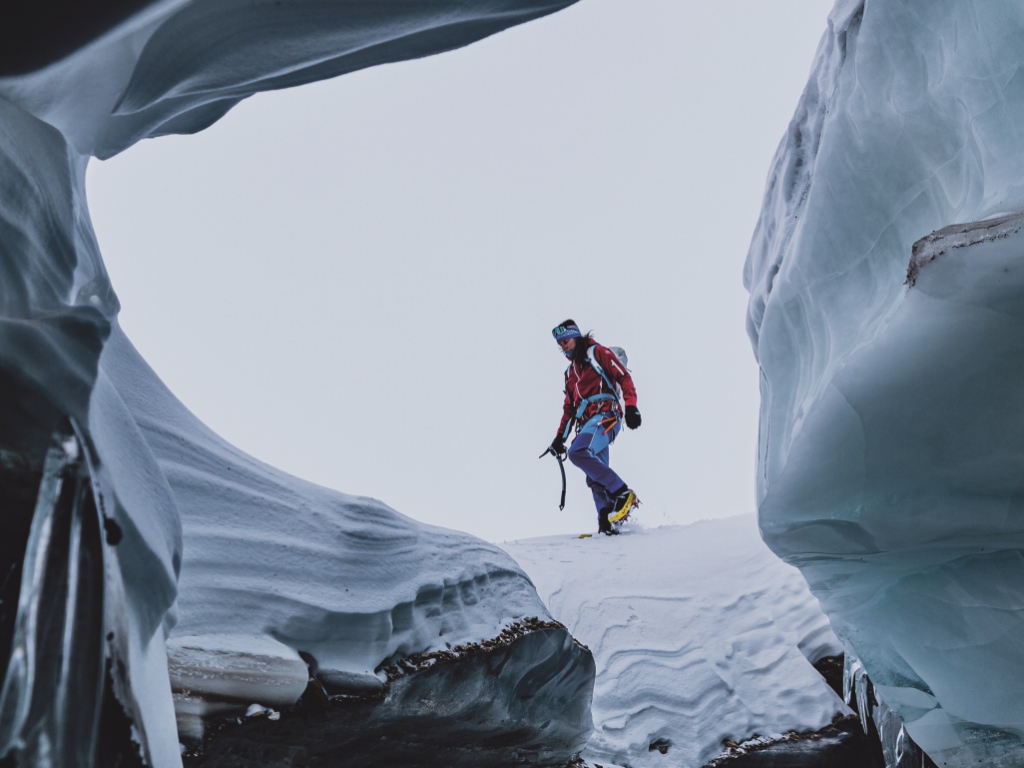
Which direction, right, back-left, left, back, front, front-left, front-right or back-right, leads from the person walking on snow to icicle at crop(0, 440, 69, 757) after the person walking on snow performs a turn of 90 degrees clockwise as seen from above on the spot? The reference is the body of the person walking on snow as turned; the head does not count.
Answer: back-left

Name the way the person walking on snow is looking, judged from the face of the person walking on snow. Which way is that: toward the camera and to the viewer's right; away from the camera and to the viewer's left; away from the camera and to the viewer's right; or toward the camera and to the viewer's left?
toward the camera and to the viewer's left

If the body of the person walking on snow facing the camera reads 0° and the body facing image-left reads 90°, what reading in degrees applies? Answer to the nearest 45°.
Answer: approximately 45°

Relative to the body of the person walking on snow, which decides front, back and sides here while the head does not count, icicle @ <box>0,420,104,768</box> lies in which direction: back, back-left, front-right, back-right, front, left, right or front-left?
front-left
